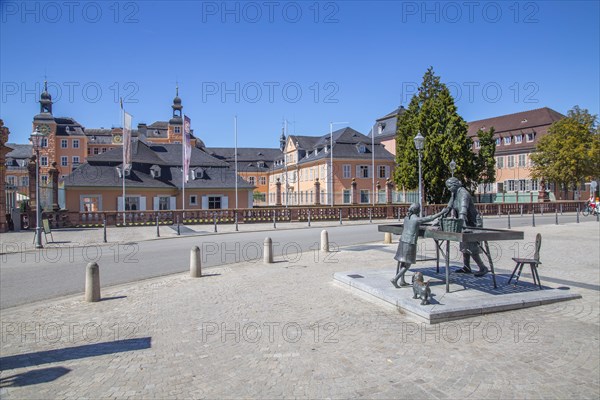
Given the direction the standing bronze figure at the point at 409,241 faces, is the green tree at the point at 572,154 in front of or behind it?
in front

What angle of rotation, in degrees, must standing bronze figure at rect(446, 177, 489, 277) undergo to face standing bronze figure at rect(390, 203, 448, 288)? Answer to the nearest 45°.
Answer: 0° — it already faces it

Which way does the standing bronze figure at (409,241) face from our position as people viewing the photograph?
facing away from the viewer and to the right of the viewer

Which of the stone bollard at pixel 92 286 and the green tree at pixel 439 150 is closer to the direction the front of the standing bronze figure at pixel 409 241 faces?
the green tree

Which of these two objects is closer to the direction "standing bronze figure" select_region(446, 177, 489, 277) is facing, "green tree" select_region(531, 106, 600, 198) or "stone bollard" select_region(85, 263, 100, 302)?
the stone bollard

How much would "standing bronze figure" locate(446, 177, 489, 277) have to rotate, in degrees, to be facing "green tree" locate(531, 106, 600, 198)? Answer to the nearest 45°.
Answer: approximately 135° to its right

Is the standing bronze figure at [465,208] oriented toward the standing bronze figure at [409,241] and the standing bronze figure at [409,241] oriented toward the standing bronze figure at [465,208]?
yes

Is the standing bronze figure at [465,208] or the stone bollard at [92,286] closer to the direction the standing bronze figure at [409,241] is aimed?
the standing bronze figure

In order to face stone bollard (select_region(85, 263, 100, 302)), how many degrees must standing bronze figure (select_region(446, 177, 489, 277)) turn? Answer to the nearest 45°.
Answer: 0° — it already faces it

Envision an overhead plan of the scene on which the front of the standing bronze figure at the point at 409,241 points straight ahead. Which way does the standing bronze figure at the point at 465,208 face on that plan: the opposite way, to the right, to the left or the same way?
the opposite way

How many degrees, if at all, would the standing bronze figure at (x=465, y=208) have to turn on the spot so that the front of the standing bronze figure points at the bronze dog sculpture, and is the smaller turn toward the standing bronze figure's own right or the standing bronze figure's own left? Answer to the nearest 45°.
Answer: approximately 45° to the standing bronze figure's own left

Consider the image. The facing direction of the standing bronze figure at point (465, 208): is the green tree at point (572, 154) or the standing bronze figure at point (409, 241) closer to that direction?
the standing bronze figure

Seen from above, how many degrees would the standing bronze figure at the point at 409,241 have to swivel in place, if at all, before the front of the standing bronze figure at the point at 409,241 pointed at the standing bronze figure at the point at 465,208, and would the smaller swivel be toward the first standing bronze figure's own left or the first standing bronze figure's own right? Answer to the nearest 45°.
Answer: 0° — it already faces it

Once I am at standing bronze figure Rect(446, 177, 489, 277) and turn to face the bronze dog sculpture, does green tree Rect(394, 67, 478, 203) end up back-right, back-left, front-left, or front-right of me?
back-right

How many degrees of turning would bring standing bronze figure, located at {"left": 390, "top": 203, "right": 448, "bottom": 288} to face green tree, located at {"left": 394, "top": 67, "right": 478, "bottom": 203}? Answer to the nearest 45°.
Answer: approximately 45° to its left

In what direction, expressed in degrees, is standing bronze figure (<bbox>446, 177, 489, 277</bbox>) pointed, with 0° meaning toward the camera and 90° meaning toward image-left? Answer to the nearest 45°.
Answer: approximately 45°
